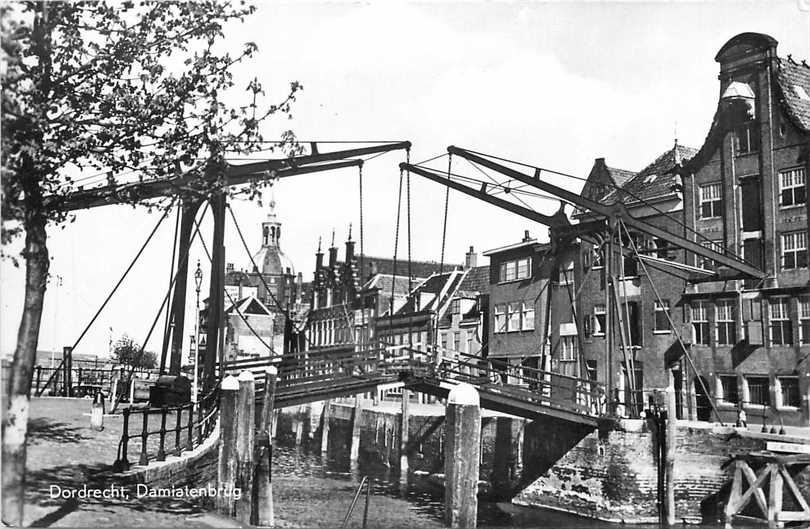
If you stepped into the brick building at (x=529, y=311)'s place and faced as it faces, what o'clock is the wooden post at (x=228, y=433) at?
The wooden post is roughly at 11 o'clock from the brick building.

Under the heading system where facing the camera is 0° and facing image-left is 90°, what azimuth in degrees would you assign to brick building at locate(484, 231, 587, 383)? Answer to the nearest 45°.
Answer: approximately 45°

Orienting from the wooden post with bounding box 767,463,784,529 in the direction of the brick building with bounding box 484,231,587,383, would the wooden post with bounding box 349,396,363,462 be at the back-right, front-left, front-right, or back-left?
front-left

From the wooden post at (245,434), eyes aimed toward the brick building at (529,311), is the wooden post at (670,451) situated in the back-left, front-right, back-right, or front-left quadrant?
front-right

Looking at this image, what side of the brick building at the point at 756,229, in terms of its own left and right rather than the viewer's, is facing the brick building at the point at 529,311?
right

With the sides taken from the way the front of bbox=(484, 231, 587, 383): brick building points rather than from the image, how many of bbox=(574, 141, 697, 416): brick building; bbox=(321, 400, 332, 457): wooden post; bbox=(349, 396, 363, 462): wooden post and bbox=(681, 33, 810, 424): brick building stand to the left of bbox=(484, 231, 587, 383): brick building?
2

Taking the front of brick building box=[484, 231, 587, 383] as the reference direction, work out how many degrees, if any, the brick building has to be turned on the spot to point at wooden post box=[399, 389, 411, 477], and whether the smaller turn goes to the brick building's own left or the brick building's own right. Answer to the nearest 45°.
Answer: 0° — it already faces it

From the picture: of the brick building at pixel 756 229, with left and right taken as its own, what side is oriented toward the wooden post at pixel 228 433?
front

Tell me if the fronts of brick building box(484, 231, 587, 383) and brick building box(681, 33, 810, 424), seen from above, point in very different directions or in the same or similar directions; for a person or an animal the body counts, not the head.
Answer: same or similar directions

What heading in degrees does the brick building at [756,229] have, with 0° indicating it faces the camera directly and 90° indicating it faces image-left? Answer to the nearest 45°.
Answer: approximately 45°

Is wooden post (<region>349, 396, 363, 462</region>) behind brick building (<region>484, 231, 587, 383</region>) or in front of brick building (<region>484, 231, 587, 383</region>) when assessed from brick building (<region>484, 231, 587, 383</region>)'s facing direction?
in front

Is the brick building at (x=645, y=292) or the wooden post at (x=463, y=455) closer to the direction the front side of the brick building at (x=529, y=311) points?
the wooden post

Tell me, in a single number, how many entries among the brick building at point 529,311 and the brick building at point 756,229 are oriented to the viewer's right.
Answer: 0

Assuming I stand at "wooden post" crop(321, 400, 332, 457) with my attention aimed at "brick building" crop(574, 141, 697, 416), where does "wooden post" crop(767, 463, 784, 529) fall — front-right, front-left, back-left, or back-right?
front-right

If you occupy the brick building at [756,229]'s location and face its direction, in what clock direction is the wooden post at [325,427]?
The wooden post is roughly at 2 o'clock from the brick building.

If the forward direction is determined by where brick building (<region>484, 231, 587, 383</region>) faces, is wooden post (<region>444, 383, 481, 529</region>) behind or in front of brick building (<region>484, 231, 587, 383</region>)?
in front

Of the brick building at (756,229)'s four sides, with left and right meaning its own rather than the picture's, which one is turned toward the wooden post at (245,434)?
front
